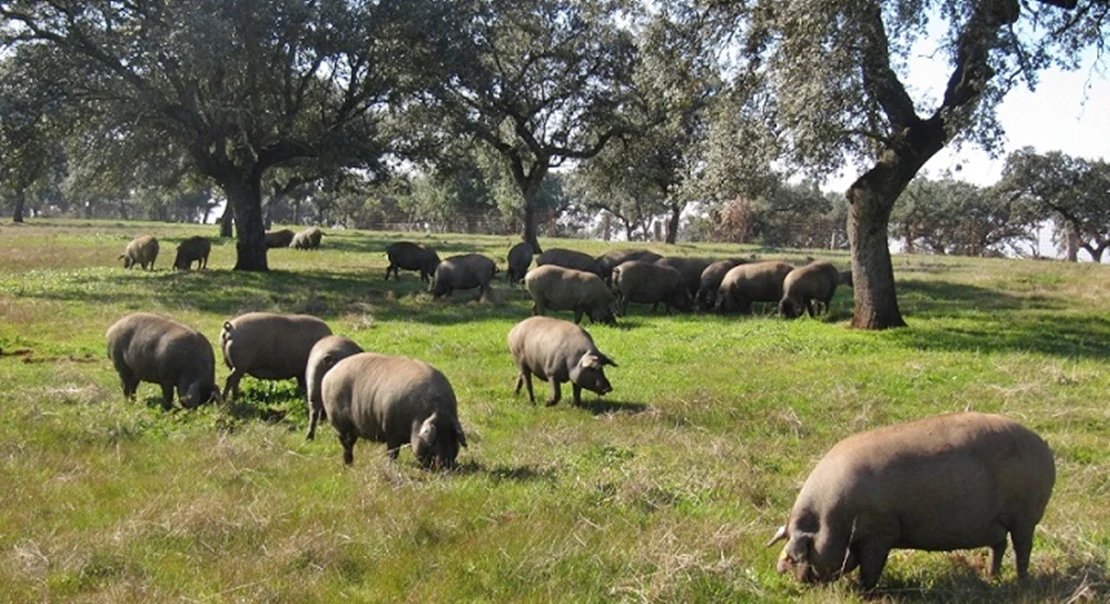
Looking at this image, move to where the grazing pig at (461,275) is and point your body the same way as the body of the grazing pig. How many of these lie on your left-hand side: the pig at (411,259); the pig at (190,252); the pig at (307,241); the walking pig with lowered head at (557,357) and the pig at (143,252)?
1

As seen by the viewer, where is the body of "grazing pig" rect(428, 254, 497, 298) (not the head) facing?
to the viewer's left

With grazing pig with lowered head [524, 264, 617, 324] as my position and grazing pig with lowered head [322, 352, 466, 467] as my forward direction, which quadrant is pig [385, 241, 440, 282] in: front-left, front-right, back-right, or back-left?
back-right

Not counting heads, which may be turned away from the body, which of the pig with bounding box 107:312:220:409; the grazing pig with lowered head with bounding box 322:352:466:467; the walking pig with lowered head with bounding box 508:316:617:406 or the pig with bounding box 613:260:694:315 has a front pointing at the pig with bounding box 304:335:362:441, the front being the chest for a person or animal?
the pig with bounding box 107:312:220:409

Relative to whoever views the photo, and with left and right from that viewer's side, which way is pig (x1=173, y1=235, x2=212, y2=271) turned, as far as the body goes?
facing the viewer and to the left of the viewer

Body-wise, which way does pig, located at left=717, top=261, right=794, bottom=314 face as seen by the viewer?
to the viewer's left

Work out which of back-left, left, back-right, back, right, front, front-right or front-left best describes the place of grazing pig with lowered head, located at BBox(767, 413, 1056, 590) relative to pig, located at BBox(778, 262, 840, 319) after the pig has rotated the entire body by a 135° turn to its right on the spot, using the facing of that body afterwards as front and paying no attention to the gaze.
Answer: back

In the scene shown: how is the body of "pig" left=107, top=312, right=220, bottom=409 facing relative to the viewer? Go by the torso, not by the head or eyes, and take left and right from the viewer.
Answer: facing the viewer and to the right of the viewer

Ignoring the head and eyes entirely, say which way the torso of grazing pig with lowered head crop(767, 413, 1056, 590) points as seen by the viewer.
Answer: to the viewer's left

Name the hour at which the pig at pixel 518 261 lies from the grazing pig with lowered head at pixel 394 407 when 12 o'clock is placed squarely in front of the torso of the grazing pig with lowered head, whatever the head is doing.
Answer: The pig is roughly at 8 o'clock from the grazing pig with lowered head.

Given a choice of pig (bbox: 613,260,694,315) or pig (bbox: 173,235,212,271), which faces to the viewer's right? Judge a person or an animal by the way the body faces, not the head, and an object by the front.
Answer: pig (bbox: 613,260,694,315)

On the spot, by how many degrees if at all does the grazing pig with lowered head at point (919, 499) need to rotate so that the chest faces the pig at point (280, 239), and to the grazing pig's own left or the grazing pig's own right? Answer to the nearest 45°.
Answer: approximately 45° to the grazing pig's own right

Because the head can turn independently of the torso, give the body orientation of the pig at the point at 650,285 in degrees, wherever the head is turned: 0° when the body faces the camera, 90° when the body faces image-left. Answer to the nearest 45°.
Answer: approximately 270°
